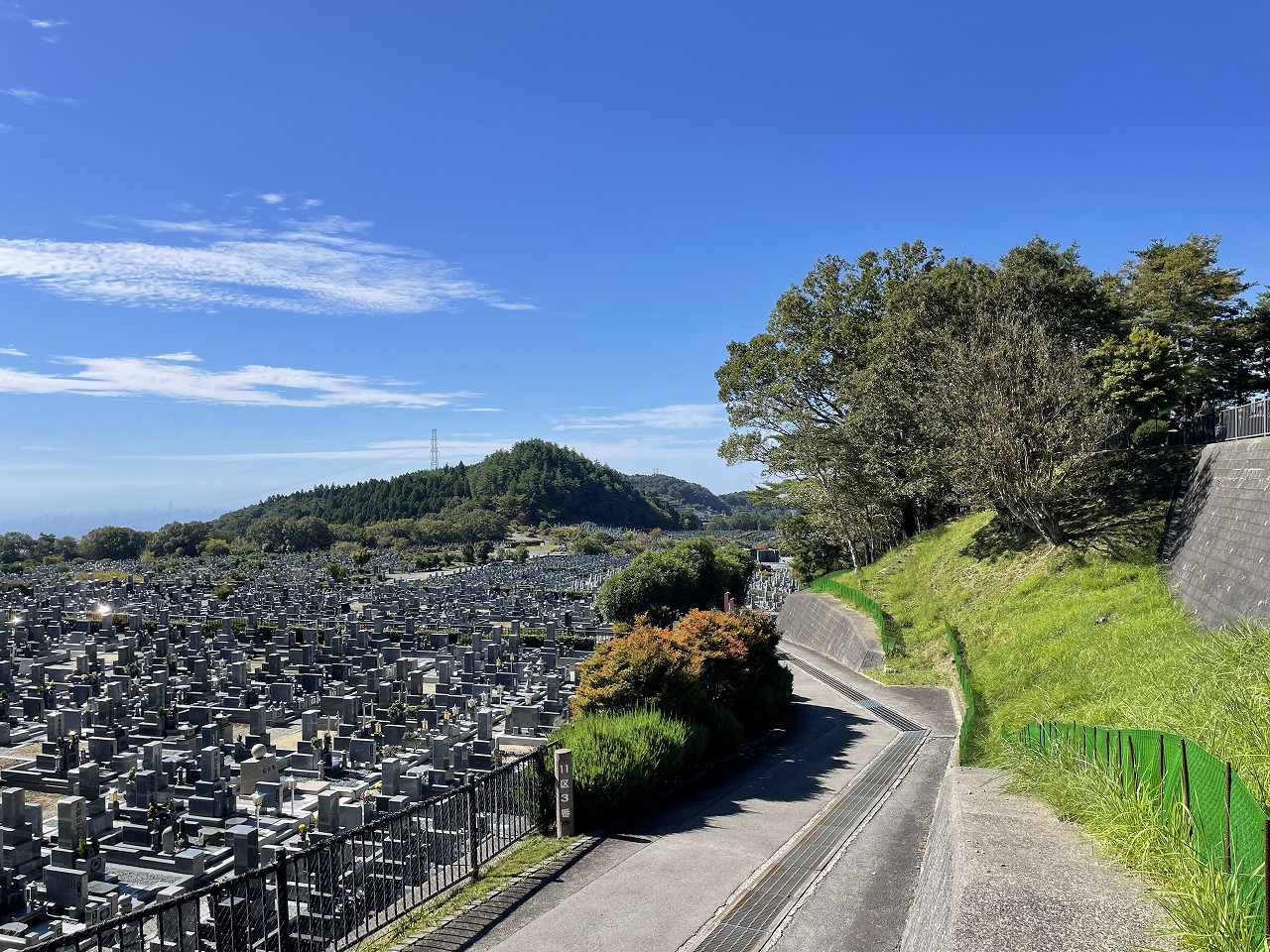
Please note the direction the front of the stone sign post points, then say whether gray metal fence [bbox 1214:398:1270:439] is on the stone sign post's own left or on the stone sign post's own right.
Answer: on the stone sign post's own left

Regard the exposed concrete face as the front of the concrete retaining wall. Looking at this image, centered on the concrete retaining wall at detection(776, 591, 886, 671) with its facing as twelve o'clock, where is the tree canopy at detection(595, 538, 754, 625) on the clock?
The tree canopy is roughly at 3 o'clock from the concrete retaining wall.

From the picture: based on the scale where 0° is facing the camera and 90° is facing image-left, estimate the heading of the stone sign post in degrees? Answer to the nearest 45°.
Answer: approximately 0°

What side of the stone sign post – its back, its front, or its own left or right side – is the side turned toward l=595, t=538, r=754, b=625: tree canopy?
back

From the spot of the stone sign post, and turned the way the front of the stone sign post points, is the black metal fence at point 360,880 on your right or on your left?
on your right

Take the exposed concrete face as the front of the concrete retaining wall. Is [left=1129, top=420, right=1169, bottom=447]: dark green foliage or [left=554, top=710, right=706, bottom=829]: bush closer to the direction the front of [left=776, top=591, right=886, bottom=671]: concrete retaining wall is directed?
the bush

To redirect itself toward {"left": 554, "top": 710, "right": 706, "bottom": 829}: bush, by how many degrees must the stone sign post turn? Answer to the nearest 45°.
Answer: approximately 135° to its left

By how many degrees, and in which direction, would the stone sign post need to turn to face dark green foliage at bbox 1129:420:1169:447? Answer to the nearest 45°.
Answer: approximately 135° to its left

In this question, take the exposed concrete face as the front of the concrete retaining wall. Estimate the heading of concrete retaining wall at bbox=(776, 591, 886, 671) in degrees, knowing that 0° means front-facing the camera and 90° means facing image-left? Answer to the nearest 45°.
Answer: approximately 45°
